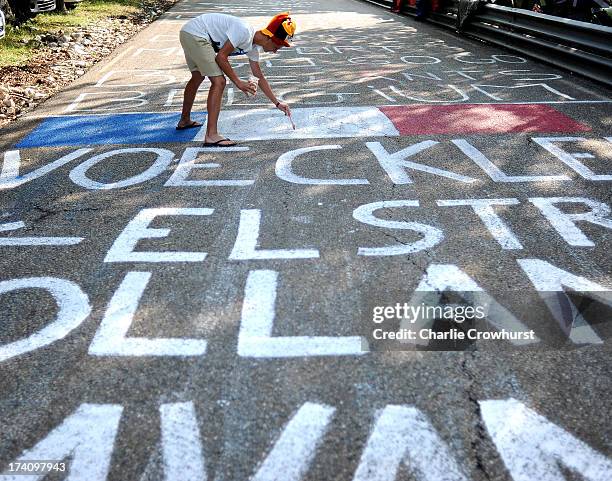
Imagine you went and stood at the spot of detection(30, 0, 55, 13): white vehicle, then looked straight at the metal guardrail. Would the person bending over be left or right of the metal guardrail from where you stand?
right

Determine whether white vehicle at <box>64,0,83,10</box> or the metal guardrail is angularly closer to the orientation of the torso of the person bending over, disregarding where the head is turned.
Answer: the metal guardrail

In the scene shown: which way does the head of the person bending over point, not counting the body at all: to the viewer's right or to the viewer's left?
to the viewer's right

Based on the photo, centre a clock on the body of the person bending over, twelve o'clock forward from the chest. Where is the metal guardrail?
The metal guardrail is roughly at 11 o'clock from the person bending over.

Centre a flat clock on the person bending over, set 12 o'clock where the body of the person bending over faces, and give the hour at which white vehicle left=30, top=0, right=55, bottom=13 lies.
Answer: The white vehicle is roughly at 8 o'clock from the person bending over.

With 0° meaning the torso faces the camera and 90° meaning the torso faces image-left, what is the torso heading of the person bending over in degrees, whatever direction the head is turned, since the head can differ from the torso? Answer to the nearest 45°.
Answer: approximately 270°

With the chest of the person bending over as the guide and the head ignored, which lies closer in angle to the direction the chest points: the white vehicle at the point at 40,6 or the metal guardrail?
the metal guardrail

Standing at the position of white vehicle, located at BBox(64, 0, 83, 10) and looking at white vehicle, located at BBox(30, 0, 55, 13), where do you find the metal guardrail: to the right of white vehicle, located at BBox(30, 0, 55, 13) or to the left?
left

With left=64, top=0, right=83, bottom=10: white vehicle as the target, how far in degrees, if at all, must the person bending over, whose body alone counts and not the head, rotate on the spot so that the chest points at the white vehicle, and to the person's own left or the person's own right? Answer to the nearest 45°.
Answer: approximately 90° to the person's own left
